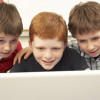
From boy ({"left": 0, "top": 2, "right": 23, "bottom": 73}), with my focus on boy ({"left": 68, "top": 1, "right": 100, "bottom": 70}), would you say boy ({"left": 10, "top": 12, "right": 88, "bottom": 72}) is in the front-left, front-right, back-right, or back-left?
front-right

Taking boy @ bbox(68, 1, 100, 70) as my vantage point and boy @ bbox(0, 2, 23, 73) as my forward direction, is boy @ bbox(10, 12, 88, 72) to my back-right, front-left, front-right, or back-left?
front-left

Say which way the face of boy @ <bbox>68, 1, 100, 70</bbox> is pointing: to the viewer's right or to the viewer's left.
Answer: to the viewer's left

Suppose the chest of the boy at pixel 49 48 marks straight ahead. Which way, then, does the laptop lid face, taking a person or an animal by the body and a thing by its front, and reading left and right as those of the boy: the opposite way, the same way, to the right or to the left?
the opposite way

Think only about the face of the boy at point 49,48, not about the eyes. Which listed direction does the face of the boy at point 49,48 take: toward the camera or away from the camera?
toward the camera

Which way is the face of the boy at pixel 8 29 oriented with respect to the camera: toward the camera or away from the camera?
toward the camera

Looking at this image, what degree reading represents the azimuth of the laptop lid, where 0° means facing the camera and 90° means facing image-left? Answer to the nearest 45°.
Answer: approximately 180°

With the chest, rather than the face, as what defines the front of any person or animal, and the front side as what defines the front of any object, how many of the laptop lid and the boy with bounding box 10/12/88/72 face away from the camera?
1

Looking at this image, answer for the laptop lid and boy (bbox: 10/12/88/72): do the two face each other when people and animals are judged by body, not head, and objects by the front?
yes

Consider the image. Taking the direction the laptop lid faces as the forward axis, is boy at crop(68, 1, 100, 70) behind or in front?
in front

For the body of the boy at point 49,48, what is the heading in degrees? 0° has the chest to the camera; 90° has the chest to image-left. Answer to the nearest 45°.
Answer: approximately 0°

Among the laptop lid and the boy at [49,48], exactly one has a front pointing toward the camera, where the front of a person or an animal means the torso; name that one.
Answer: the boy
